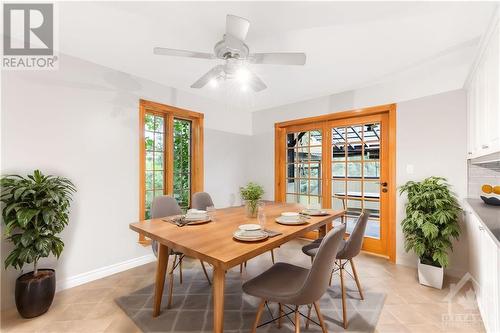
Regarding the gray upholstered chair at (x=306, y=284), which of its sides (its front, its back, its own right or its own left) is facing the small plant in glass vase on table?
front

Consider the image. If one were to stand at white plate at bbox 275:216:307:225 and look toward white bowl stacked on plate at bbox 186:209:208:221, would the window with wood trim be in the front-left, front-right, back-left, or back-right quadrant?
front-right

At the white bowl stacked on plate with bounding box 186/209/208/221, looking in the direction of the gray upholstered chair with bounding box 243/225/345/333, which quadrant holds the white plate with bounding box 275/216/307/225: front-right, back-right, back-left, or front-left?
front-left

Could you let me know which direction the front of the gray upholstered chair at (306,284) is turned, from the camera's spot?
facing away from the viewer and to the left of the viewer

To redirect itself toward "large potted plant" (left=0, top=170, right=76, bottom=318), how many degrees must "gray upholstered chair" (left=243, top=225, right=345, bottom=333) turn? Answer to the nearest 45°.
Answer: approximately 45° to its left

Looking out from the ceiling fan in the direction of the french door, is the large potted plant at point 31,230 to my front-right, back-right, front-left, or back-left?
back-left

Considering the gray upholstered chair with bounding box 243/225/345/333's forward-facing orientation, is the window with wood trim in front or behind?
in front

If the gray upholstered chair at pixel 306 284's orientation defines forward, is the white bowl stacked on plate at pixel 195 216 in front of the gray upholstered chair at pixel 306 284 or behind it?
in front

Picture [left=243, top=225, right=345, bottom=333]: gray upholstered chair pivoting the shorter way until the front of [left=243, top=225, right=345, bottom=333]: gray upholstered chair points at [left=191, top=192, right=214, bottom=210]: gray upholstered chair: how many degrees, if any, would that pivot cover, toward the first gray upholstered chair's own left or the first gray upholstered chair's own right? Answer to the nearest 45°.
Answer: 0° — it already faces it

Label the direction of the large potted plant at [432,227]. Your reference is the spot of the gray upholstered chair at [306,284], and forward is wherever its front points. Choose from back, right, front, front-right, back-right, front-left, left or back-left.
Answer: right

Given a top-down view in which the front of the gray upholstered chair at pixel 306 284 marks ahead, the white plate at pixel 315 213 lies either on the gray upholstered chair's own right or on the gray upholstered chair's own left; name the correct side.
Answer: on the gray upholstered chair's own right
